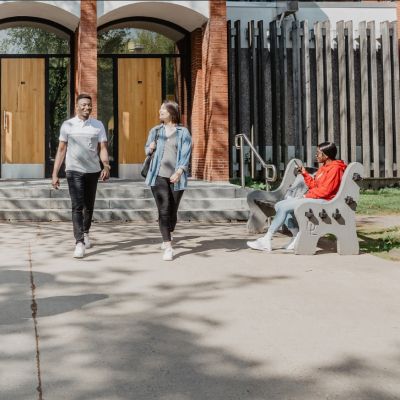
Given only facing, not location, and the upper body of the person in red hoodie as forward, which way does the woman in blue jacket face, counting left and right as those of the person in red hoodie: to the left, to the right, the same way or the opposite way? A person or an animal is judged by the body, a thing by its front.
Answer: to the left

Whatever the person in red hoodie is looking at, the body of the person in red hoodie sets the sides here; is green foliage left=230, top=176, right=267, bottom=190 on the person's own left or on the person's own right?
on the person's own right

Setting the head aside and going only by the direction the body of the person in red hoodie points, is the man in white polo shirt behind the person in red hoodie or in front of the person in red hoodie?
in front

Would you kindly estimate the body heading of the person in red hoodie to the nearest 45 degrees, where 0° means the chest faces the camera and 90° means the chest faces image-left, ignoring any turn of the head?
approximately 90°

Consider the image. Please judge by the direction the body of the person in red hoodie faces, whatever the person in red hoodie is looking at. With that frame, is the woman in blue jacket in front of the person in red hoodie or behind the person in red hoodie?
in front

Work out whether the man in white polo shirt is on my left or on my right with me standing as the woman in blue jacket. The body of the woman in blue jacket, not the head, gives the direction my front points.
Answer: on my right

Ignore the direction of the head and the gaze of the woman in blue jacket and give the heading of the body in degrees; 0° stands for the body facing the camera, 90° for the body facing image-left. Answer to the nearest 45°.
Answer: approximately 0°

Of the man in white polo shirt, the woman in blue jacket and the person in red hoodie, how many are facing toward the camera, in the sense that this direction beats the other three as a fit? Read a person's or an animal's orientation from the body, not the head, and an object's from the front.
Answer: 2

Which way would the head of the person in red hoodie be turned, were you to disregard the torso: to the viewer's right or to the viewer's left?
to the viewer's left

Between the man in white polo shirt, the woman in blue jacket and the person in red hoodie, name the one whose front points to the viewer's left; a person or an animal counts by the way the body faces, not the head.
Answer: the person in red hoodie

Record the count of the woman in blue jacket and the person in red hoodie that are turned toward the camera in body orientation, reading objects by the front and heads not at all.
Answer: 1

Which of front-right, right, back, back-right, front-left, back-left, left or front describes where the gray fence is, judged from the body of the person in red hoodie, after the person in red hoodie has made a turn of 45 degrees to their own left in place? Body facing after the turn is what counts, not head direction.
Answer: back-right
